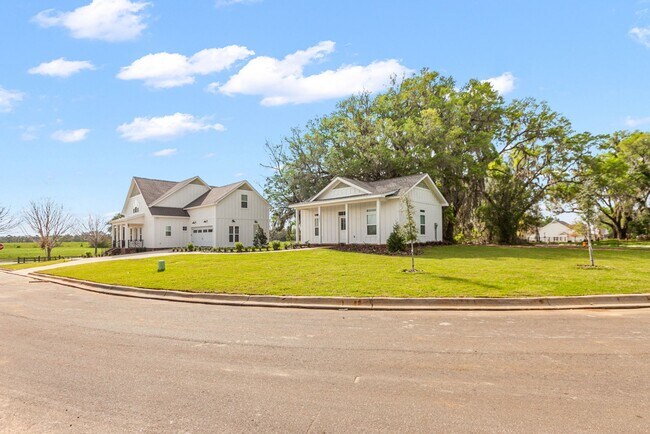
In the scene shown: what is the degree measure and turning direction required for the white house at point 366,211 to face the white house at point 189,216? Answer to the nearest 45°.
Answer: approximately 90° to its right

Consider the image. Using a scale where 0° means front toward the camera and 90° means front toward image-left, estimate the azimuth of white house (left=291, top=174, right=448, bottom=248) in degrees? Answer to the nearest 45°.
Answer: approximately 45°
